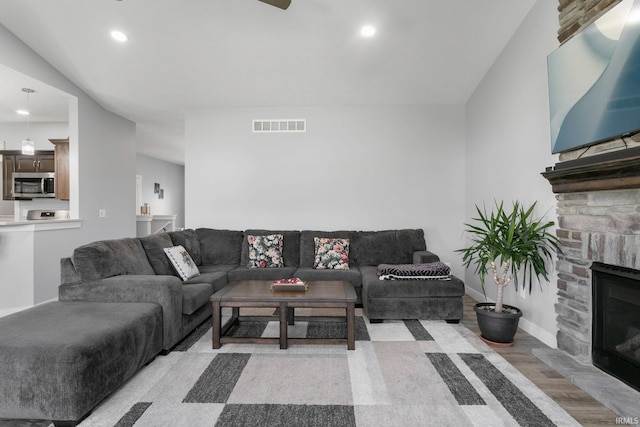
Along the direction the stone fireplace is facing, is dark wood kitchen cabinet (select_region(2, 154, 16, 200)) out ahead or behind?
ahead

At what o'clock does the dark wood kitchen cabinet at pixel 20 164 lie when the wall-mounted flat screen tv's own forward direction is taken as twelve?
The dark wood kitchen cabinet is roughly at 1 o'clock from the wall-mounted flat screen tv.

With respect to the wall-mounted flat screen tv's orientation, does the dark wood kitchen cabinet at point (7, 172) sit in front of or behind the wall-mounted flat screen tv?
in front

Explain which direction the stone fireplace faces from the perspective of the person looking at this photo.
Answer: facing the viewer and to the left of the viewer

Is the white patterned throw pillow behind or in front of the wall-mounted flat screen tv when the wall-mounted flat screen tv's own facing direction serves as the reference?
in front

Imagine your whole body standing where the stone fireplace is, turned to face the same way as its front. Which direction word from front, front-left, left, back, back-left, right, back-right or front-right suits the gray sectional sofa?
front

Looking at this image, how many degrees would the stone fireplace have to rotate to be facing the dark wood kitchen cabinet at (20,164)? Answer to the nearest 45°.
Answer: approximately 45° to its right

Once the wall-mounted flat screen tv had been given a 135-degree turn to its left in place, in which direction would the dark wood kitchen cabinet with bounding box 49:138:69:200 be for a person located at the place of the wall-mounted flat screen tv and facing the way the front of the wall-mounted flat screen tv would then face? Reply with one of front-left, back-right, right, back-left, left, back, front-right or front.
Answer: back

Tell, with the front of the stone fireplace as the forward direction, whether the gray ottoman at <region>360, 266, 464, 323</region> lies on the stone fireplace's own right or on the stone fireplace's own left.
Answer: on the stone fireplace's own right

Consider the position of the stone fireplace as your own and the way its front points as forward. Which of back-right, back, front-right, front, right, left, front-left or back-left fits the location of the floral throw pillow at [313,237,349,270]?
front-right

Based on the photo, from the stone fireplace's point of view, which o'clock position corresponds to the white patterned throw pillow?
The white patterned throw pillow is roughly at 1 o'clock from the stone fireplace.
